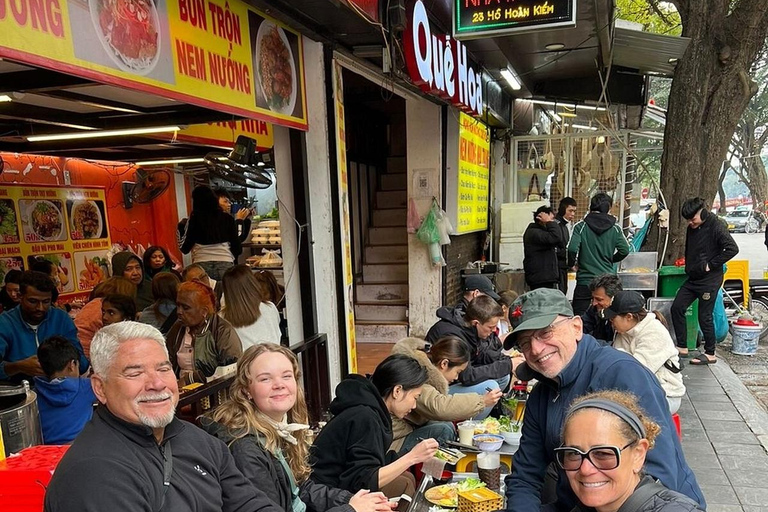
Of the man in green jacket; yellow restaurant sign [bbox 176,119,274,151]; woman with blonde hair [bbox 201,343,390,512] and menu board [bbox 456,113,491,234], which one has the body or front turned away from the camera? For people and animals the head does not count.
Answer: the man in green jacket

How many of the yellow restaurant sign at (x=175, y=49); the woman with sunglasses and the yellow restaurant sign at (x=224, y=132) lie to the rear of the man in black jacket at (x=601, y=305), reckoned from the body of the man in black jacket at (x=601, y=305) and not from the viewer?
0

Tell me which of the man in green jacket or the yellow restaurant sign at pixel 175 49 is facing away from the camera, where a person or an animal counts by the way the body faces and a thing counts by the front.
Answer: the man in green jacket

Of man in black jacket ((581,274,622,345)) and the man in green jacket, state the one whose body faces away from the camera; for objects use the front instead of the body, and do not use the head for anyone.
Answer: the man in green jacket

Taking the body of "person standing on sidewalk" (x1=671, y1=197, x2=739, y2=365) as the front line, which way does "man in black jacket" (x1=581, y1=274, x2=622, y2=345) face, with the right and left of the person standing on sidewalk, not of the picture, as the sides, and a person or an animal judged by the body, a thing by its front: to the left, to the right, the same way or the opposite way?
the same way

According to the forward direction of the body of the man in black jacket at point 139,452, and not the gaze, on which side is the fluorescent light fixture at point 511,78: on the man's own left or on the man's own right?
on the man's own left

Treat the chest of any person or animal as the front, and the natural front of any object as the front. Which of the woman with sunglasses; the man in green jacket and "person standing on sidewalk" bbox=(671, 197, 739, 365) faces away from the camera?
the man in green jacket

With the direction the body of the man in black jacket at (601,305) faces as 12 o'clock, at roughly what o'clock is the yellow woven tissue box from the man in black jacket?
The yellow woven tissue box is roughly at 11 o'clock from the man in black jacket.

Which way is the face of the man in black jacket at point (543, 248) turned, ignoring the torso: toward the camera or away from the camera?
away from the camera

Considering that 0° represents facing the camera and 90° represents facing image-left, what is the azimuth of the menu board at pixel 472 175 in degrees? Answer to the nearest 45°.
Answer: approximately 315°

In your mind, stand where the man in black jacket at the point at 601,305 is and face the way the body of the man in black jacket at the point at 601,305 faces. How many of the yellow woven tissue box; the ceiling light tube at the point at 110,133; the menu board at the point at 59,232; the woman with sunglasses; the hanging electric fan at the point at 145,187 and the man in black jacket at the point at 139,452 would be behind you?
0

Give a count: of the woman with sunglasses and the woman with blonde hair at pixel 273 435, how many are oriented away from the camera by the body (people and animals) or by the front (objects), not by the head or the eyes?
0

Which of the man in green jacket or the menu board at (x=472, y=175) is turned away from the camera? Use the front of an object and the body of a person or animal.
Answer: the man in green jacket

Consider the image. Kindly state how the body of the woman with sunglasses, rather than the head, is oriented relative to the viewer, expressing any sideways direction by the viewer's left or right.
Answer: facing the viewer and to the left of the viewer

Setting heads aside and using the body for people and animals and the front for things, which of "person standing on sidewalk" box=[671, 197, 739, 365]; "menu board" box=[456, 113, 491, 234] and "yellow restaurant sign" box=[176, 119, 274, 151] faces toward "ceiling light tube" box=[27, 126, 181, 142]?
the person standing on sidewalk

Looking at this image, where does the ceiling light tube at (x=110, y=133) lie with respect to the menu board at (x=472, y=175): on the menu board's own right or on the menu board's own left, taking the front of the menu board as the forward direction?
on the menu board's own right

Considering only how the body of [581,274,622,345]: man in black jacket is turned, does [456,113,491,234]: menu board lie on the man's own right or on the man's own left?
on the man's own right

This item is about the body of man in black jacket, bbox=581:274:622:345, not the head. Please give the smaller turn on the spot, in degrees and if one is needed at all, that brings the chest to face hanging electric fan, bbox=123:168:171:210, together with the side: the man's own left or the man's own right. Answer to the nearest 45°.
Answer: approximately 45° to the man's own right

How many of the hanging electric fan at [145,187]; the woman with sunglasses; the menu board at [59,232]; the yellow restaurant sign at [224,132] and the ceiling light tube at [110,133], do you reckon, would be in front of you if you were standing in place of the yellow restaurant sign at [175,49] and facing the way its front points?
1

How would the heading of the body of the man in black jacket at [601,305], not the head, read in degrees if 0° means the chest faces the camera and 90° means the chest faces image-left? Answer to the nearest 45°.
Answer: approximately 45°

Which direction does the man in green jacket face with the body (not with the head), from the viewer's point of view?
away from the camera

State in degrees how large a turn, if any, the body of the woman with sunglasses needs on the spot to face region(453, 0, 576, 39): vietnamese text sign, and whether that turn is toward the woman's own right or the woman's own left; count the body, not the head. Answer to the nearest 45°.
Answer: approximately 135° to the woman's own right

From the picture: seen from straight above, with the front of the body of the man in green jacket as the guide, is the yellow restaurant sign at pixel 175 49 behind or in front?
behind
